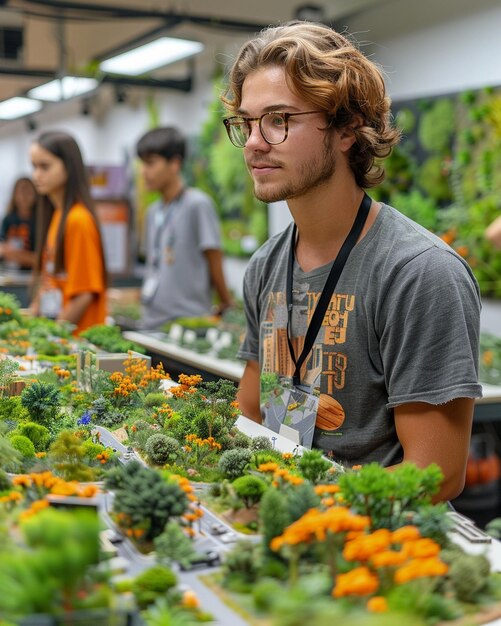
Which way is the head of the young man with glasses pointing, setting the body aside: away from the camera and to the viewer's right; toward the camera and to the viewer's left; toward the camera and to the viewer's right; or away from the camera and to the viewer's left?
toward the camera and to the viewer's left

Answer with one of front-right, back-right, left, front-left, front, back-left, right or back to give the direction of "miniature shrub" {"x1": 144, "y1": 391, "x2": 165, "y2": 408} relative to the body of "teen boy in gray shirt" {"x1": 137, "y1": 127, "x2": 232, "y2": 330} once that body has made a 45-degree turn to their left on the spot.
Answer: front

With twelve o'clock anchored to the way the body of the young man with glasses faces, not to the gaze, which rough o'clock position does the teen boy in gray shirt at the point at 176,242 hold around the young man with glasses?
The teen boy in gray shirt is roughly at 4 o'clock from the young man with glasses.

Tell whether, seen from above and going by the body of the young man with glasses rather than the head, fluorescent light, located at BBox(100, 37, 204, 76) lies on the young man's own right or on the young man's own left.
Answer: on the young man's own right

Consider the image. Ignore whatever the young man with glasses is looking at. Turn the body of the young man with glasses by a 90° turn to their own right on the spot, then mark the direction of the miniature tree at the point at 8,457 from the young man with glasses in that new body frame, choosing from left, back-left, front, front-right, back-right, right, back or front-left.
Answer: left

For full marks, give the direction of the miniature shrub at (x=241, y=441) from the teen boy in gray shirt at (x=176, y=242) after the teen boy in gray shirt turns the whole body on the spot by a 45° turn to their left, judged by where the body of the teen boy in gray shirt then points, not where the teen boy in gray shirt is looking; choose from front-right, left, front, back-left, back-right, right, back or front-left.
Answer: front

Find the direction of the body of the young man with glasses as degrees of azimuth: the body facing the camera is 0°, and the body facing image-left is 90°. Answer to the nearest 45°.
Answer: approximately 45°

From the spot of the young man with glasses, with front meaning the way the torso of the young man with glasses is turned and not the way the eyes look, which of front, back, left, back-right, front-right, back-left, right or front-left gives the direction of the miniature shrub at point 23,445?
front

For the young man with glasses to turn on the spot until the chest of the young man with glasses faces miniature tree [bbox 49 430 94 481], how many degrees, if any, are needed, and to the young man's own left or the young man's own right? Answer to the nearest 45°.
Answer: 0° — they already face it

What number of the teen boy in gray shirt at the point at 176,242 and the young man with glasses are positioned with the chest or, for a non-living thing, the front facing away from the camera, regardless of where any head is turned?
0

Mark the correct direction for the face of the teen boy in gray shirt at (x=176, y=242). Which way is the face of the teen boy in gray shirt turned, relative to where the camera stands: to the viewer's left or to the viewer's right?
to the viewer's left

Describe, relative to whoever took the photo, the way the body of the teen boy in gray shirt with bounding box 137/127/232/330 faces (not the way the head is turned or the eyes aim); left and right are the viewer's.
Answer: facing the viewer and to the left of the viewer
